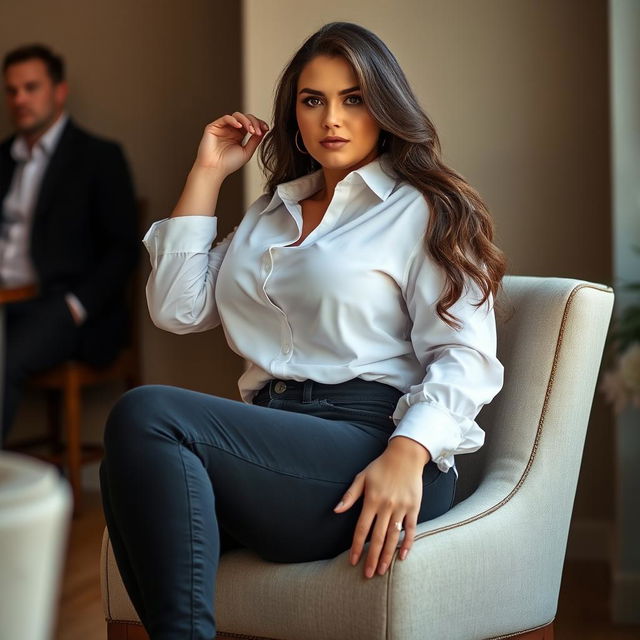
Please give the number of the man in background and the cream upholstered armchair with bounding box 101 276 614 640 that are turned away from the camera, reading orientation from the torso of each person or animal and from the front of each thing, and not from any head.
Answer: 0

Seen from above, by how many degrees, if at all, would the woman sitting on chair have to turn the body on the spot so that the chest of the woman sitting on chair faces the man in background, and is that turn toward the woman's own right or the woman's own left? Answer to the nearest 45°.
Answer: approximately 135° to the woman's own right

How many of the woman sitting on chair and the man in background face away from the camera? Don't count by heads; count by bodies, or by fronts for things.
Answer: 0

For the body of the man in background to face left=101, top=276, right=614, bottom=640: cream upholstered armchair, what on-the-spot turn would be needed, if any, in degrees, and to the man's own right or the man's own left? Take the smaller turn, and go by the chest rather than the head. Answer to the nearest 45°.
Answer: approximately 45° to the man's own left

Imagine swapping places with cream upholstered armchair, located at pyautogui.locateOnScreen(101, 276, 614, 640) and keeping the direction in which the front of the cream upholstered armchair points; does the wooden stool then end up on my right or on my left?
on my right

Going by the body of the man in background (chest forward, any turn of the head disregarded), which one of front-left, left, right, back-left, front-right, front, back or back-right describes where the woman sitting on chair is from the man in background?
front-left

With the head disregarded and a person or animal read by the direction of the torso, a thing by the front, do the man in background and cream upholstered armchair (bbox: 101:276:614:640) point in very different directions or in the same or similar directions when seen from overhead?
same or similar directions

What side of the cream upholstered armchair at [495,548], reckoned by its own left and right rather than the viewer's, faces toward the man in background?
right

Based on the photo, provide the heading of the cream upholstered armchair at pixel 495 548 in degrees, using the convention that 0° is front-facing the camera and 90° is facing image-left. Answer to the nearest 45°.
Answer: approximately 45°

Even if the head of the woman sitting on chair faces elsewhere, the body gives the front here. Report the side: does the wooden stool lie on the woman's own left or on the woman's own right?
on the woman's own right

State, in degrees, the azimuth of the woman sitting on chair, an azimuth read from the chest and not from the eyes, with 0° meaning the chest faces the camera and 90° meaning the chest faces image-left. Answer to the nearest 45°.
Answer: approximately 45°
